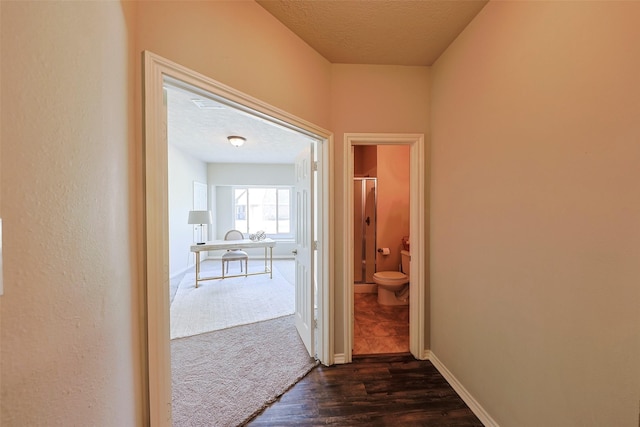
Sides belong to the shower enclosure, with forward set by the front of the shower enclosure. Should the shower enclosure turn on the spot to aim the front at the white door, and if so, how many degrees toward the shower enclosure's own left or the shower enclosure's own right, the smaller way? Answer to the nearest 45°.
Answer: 0° — it already faces it

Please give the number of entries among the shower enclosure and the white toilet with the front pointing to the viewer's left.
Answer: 1

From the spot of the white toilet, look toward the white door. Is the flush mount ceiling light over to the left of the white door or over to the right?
right

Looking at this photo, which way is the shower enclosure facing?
toward the camera

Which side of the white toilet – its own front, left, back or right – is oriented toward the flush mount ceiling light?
front

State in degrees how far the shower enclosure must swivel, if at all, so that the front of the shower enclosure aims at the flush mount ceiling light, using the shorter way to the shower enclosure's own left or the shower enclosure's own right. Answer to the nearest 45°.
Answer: approximately 90° to the shower enclosure's own right

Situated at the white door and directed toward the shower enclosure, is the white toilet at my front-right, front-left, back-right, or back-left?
front-right

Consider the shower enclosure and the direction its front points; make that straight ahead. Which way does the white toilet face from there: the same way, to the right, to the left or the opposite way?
to the right

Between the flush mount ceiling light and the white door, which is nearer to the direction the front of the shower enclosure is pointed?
the white door
